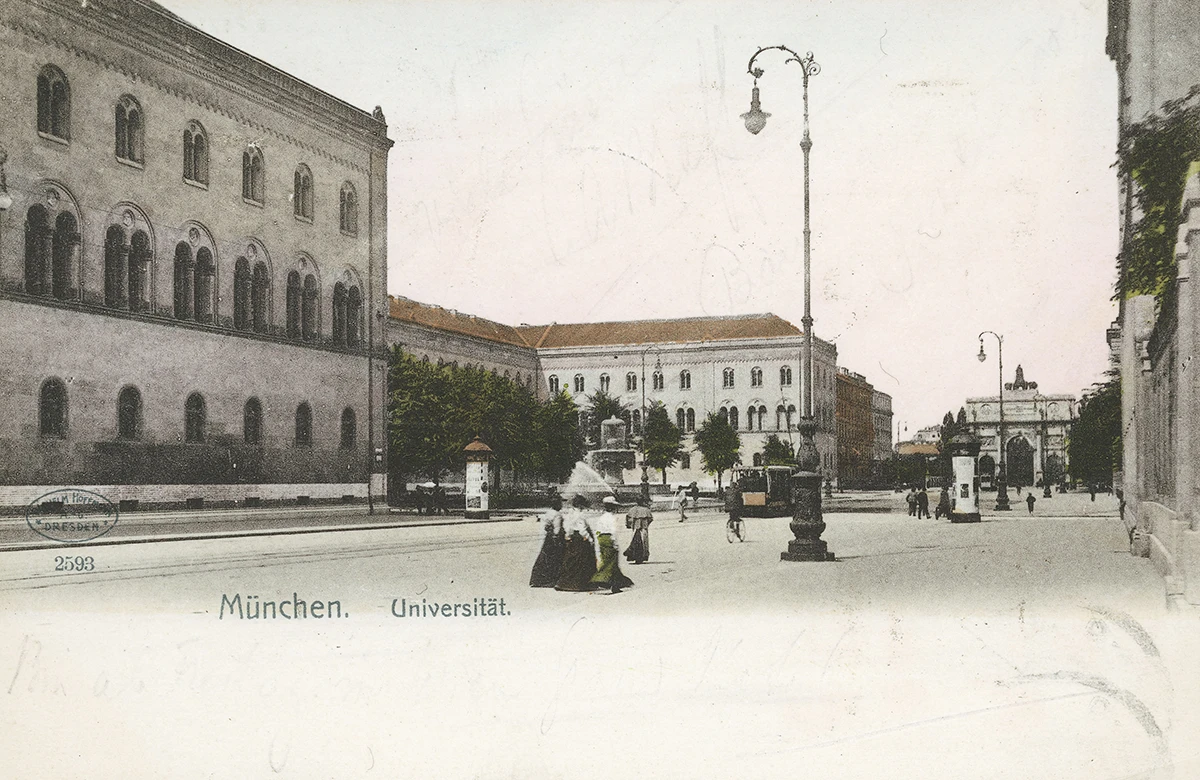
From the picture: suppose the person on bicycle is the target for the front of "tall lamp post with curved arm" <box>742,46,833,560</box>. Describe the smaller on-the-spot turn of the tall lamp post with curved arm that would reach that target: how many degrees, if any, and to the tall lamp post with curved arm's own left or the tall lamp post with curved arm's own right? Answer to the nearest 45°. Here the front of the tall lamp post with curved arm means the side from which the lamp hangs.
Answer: approximately 90° to the tall lamp post with curved arm's own right

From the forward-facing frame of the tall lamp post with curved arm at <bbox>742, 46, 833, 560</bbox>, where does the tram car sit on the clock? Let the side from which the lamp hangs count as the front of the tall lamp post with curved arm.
The tram car is roughly at 3 o'clock from the tall lamp post with curved arm.

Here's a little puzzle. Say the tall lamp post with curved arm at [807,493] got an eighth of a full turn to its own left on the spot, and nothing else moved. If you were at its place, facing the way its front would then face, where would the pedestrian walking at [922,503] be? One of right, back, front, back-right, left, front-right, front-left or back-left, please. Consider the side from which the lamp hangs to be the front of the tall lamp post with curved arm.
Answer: back-right

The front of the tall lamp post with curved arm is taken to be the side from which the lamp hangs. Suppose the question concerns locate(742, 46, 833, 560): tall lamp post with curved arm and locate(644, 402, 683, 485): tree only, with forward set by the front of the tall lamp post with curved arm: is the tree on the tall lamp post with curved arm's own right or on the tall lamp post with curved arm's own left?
on the tall lamp post with curved arm's own right

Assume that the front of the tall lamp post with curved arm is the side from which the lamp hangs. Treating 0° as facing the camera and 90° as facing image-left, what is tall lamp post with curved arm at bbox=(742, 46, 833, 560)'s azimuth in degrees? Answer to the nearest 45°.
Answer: approximately 90°

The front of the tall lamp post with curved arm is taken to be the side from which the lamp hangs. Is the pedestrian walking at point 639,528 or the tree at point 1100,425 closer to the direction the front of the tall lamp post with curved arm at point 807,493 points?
the pedestrian walking
